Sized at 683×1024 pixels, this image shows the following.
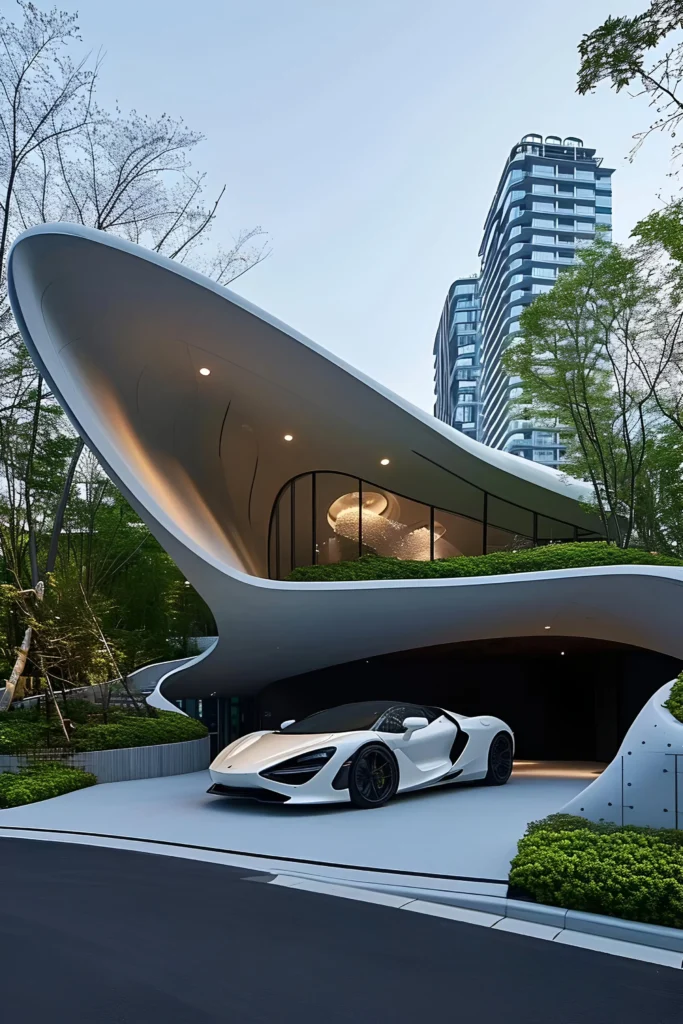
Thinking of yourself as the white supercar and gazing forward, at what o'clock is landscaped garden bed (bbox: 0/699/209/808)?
The landscaped garden bed is roughly at 3 o'clock from the white supercar.

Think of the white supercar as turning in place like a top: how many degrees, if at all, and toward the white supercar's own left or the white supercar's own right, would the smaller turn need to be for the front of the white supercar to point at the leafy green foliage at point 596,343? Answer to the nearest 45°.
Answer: approximately 180°

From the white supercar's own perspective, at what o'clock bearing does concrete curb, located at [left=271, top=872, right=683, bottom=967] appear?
The concrete curb is roughly at 10 o'clock from the white supercar.

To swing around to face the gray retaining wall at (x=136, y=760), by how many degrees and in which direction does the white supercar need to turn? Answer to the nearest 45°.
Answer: approximately 90° to its right

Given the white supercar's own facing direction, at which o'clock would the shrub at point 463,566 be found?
The shrub is roughly at 5 o'clock from the white supercar.

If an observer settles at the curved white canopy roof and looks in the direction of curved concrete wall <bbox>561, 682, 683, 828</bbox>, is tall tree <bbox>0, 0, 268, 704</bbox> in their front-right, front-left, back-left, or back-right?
back-right

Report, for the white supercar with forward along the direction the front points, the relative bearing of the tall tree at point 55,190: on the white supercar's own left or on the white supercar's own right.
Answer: on the white supercar's own right

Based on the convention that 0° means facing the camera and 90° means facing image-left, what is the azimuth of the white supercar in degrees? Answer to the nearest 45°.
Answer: approximately 45°

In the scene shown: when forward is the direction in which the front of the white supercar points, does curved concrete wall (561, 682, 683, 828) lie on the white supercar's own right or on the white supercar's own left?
on the white supercar's own left
